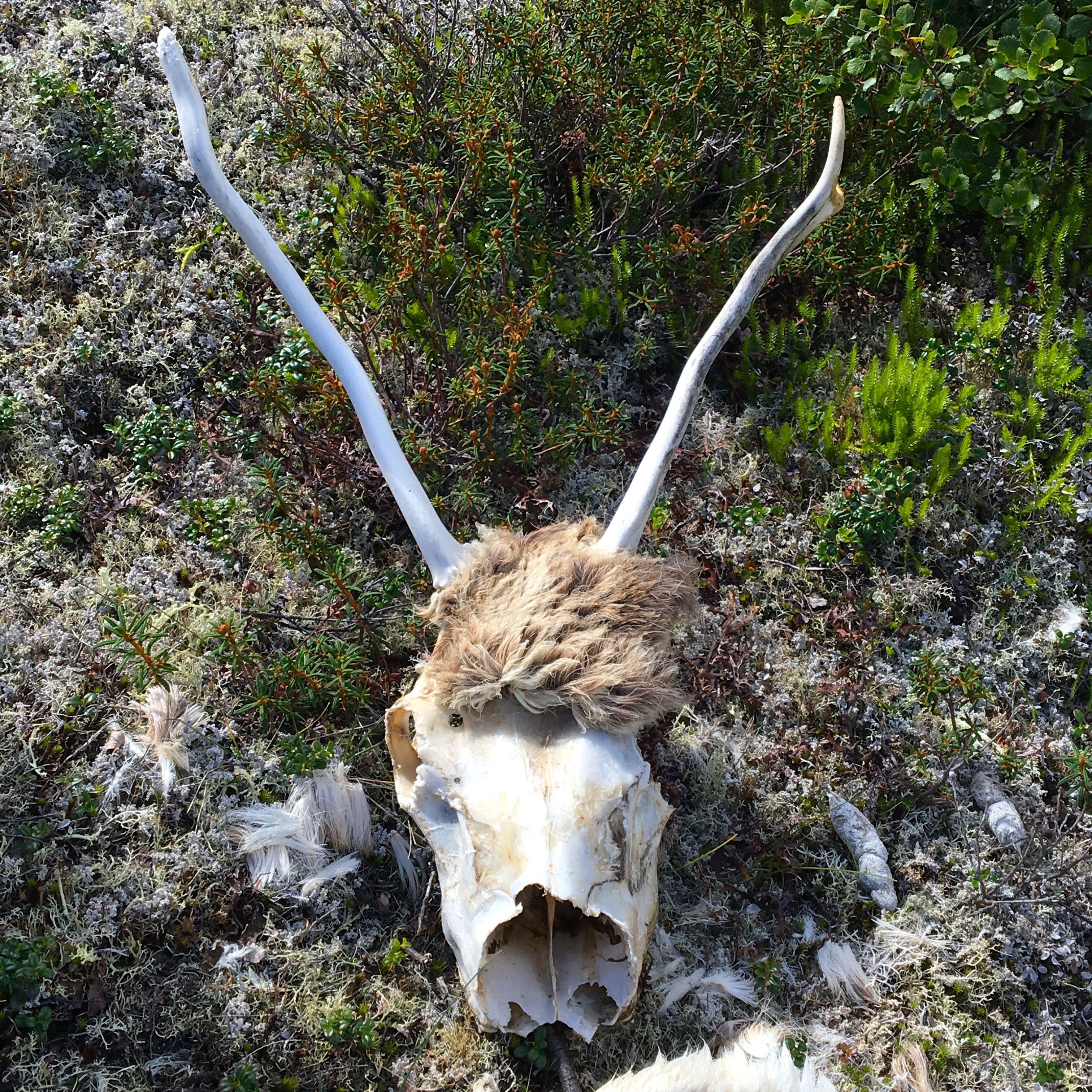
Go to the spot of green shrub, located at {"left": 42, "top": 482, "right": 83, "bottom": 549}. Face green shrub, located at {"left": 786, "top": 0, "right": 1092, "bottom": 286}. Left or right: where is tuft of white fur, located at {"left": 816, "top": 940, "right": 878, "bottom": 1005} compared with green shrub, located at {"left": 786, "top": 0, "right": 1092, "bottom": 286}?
right

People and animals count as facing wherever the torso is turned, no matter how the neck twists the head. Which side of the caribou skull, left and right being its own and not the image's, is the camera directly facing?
front

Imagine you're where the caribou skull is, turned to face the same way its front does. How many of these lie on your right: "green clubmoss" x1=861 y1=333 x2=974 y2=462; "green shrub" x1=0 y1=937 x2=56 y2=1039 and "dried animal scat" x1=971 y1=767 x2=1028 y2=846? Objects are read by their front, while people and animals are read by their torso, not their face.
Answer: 1

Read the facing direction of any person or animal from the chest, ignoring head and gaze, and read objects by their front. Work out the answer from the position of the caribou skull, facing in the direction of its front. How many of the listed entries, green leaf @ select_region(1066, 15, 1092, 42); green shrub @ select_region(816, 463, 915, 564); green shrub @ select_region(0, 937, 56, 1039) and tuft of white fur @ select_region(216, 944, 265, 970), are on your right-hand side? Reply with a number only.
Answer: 2

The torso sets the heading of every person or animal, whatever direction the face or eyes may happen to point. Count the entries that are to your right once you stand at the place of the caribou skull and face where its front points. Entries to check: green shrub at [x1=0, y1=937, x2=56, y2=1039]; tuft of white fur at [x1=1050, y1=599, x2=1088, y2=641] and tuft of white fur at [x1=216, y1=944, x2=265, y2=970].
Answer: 2

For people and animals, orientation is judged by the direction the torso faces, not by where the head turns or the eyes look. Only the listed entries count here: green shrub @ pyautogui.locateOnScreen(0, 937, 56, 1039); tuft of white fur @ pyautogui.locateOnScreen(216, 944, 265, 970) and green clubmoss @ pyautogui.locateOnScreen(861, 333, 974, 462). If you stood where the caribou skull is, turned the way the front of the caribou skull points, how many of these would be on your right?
2

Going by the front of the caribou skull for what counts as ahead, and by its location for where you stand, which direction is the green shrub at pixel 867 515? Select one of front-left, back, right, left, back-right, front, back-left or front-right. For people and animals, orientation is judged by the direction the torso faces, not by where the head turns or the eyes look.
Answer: back-left

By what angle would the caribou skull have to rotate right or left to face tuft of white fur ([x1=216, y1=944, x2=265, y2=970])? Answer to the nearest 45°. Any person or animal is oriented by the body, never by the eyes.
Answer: approximately 90° to its right

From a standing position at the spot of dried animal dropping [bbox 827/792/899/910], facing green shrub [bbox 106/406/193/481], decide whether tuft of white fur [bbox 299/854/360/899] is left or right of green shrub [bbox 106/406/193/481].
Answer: left
